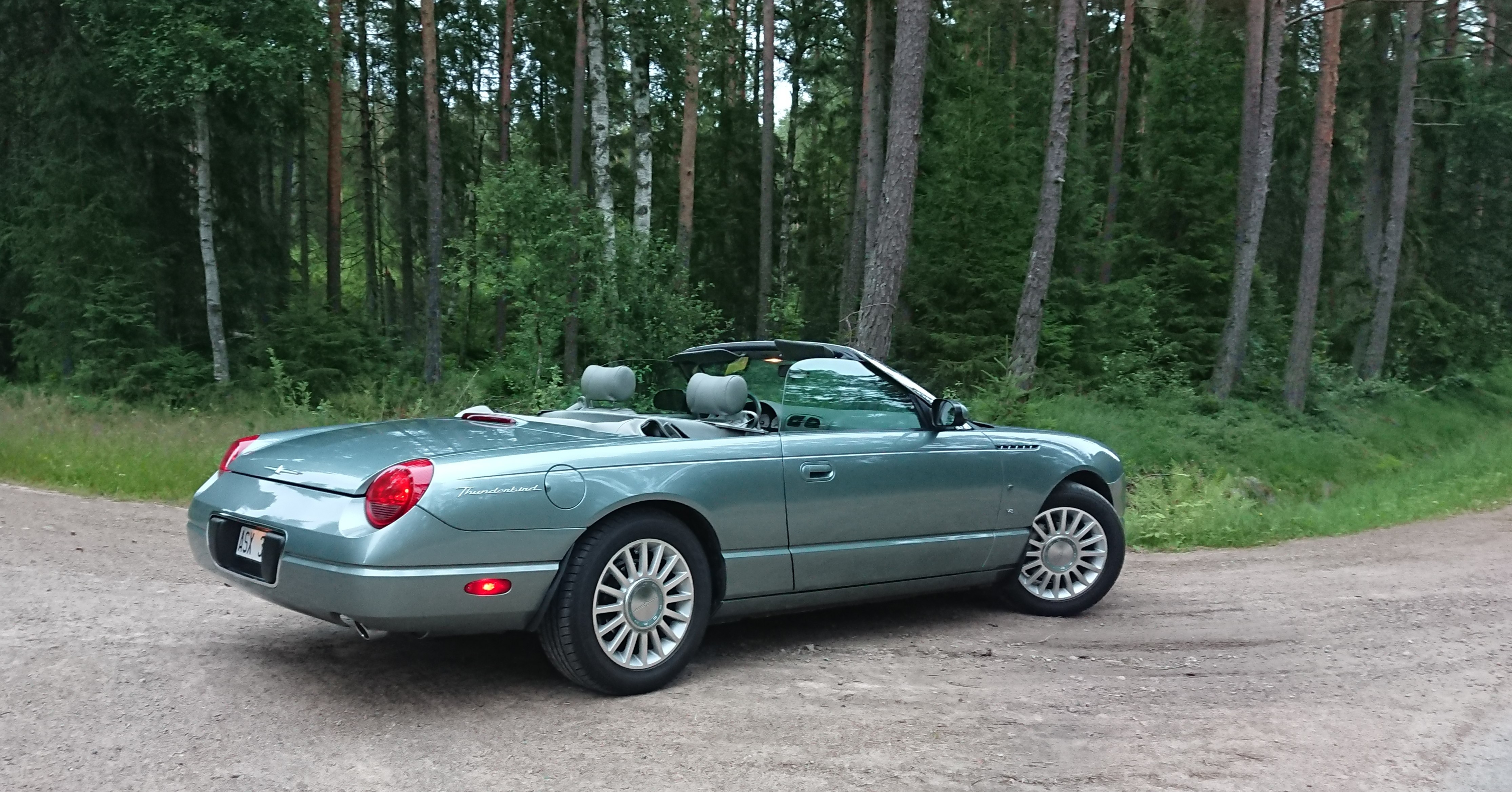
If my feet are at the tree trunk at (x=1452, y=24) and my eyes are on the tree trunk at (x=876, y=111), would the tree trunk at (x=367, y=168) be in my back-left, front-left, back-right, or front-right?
front-right

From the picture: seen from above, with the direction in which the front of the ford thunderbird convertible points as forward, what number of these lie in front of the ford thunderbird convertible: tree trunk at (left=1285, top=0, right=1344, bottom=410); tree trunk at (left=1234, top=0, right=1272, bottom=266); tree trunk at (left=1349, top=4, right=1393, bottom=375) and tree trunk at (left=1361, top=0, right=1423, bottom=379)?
4

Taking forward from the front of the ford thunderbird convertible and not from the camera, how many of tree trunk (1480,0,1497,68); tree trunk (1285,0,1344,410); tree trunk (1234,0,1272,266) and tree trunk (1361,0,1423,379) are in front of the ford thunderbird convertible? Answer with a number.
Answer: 4

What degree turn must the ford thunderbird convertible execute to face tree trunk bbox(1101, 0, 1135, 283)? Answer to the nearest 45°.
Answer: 0° — it already faces it

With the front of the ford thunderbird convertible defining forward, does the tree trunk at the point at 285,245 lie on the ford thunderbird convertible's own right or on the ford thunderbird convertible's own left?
on the ford thunderbird convertible's own left

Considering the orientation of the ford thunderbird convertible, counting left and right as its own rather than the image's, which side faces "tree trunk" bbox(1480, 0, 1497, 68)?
front

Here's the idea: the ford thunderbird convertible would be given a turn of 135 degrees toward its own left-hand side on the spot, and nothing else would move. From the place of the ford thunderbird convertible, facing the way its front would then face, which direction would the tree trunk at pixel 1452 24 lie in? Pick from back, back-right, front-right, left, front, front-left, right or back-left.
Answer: back-right

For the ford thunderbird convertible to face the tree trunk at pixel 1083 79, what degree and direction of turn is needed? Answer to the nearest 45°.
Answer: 0° — it already faces it

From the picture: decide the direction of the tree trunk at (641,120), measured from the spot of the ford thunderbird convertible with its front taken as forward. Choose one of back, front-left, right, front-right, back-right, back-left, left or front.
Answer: front-left

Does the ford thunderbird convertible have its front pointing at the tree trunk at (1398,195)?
yes

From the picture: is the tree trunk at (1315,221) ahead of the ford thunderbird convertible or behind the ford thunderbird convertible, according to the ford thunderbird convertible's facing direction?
ahead

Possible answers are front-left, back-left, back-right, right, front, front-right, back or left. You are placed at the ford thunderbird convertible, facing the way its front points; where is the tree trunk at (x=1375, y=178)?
front

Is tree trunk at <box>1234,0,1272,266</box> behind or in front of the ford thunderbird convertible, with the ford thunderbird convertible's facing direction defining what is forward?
in front

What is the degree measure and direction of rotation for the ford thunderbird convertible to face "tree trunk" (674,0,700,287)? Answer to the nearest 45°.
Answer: approximately 45° to its left

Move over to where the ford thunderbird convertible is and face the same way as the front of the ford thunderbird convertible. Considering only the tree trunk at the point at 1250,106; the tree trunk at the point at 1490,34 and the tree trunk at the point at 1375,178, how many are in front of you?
3

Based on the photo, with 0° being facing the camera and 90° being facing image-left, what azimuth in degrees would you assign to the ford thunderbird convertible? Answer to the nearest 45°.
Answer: approximately 225°

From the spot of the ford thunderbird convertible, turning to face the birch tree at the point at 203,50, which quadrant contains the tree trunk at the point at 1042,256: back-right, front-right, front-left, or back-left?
front-right
